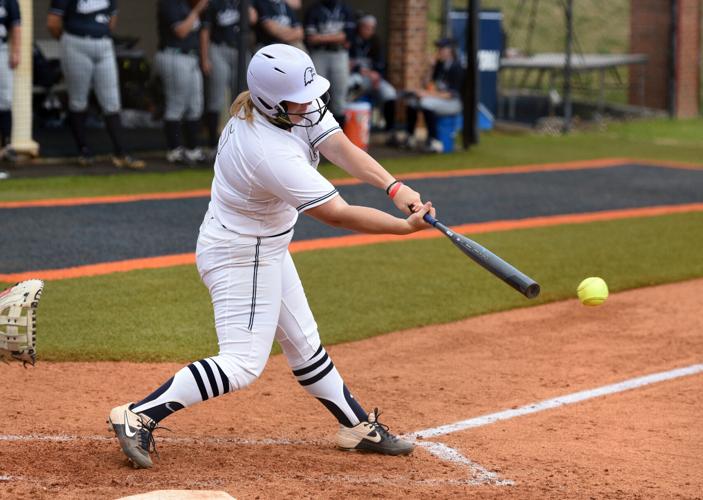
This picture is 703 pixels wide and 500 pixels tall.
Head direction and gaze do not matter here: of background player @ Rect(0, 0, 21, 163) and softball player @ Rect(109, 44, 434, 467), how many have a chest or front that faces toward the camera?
1

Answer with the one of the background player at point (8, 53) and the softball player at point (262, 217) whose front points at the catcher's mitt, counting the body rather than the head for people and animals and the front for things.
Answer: the background player

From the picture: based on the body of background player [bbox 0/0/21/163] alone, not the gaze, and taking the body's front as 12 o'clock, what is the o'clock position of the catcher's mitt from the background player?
The catcher's mitt is roughly at 12 o'clock from the background player.

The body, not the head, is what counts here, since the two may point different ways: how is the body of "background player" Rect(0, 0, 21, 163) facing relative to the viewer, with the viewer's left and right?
facing the viewer

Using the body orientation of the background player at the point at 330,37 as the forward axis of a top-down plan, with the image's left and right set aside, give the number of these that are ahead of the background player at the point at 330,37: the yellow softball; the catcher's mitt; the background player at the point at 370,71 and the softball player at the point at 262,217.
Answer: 3

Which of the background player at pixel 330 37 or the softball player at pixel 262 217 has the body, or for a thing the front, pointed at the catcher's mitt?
the background player

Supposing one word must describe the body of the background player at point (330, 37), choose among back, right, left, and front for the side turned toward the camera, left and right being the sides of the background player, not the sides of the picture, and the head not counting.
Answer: front

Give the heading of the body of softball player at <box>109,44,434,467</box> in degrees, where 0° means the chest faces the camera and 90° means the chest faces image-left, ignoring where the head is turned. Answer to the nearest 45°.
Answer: approximately 270°
